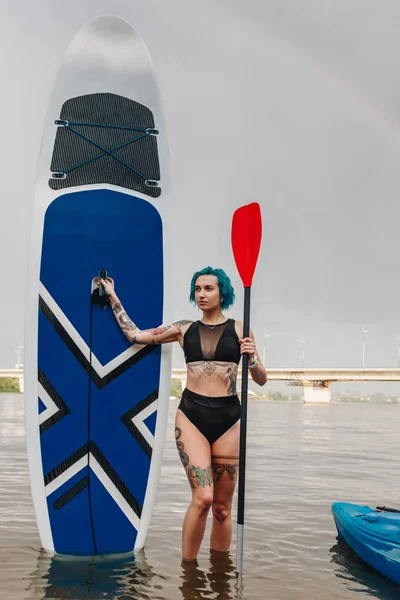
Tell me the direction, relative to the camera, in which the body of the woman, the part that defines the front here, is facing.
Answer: toward the camera

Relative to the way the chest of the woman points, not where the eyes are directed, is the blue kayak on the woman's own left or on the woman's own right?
on the woman's own left
